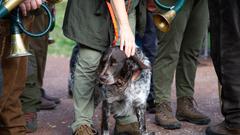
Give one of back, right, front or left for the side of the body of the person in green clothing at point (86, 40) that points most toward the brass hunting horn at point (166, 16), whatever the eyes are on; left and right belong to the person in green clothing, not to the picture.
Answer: left

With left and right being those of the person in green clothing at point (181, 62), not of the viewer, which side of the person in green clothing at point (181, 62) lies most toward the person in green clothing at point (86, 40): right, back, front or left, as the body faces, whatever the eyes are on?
right

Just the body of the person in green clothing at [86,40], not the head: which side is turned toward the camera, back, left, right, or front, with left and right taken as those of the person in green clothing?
front

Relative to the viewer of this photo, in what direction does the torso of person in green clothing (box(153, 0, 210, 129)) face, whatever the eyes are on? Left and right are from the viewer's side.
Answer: facing the viewer and to the right of the viewer

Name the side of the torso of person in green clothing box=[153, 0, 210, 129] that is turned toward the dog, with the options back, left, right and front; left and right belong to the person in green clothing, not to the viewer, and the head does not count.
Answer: right

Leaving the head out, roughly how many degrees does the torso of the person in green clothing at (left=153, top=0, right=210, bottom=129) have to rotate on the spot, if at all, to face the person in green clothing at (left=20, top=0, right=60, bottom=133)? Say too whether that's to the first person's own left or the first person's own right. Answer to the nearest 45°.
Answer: approximately 135° to the first person's own right

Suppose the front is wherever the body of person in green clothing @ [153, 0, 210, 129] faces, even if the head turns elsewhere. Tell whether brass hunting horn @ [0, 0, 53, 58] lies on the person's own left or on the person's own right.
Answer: on the person's own right
